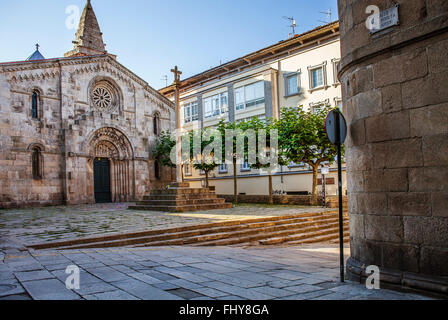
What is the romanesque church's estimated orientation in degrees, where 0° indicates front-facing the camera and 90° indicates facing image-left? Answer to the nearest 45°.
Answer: approximately 315°

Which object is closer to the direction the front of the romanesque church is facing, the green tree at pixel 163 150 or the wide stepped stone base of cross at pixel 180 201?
the wide stepped stone base of cross

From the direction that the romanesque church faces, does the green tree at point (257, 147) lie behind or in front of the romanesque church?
in front

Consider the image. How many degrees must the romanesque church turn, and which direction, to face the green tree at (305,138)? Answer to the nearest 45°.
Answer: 0° — it already faces it

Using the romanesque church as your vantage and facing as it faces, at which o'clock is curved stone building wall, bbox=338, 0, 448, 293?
The curved stone building wall is roughly at 1 o'clock from the romanesque church.

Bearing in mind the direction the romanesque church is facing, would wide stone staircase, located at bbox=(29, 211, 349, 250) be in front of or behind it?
in front

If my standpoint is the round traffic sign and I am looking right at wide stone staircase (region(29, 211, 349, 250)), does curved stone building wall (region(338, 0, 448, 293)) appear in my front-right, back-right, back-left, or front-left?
back-right
